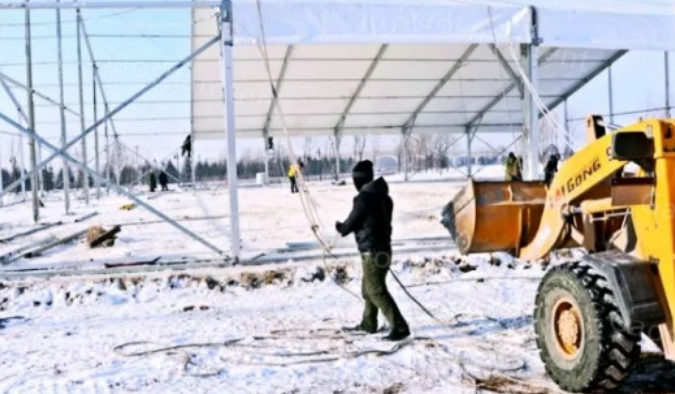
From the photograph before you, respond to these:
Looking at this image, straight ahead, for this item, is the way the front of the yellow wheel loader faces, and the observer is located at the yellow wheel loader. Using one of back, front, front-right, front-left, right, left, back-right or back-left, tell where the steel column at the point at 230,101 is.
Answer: front

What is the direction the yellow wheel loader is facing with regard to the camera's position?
facing away from the viewer and to the left of the viewer

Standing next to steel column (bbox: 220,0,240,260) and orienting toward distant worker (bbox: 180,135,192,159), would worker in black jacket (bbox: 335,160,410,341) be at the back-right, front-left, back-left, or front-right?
back-right

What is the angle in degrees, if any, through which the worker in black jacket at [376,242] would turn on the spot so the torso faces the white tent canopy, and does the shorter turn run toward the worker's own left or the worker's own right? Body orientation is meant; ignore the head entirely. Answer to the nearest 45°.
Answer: approximately 90° to the worker's own right

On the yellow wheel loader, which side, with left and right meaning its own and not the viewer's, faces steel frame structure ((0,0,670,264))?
front

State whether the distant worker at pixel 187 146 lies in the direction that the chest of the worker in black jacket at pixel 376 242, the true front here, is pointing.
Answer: no

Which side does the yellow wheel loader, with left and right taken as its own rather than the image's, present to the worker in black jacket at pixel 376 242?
front

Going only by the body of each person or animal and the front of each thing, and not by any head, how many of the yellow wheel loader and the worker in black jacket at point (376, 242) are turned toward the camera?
0

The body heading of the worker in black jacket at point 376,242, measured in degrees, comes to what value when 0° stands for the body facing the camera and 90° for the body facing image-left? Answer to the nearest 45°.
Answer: approximately 90°
